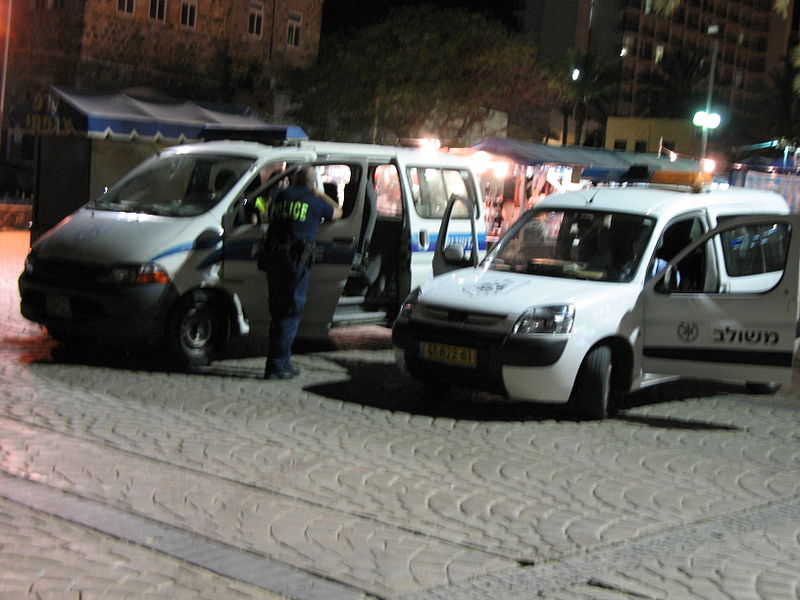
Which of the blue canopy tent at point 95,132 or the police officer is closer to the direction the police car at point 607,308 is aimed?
the police officer

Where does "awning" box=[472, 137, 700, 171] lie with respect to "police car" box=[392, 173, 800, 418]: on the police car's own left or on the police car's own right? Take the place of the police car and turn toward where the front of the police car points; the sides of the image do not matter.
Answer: on the police car's own right

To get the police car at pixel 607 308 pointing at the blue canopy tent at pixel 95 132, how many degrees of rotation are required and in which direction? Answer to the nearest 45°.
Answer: approximately 90° to its right

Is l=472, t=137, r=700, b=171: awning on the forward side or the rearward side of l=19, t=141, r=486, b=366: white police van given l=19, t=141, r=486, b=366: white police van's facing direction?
on the rearward side

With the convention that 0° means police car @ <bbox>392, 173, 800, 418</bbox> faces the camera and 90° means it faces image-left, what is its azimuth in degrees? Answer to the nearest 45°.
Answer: approximately 45°

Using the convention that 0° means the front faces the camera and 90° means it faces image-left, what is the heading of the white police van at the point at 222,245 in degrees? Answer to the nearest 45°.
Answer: approximately 45°

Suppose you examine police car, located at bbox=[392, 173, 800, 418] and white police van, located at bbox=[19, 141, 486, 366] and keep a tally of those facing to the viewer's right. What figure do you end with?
0
